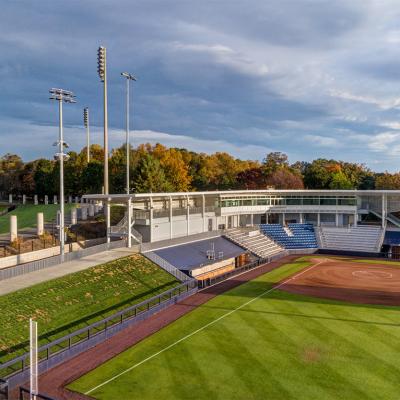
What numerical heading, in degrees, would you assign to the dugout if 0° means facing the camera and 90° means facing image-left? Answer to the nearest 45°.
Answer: approximately 315°

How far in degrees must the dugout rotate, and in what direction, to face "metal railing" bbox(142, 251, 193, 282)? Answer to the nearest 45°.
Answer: approximately 90° to its right

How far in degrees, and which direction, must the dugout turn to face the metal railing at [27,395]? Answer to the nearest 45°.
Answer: approximately 45° to its right

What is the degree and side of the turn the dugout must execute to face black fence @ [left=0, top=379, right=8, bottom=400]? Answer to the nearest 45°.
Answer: approximately 45° to its right

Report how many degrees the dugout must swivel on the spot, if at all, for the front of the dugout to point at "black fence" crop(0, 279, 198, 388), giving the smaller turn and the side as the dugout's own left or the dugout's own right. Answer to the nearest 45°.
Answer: approximately 45° to the dugout's own right
